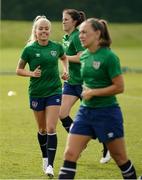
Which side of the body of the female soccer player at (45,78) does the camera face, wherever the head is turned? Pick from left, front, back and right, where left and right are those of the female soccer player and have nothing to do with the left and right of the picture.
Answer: front

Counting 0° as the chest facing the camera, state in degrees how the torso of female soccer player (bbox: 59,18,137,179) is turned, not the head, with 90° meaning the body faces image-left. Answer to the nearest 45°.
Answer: approximately 45°

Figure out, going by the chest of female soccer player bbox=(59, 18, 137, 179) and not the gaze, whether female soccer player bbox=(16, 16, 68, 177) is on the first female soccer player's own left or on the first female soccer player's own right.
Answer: on the first female soccer player's own right

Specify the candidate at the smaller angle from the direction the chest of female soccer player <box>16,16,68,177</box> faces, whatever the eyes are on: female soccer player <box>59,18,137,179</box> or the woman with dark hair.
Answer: the female soccer player

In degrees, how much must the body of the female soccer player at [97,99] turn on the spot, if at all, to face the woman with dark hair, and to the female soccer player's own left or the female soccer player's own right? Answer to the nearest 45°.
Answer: approximately 135° to the female soccer player's own right
